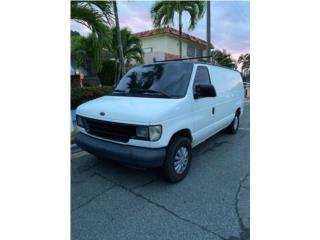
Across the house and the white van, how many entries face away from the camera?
0

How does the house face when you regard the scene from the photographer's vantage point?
facing the viewer and to the right of the viewer

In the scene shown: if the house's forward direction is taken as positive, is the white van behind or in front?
in front

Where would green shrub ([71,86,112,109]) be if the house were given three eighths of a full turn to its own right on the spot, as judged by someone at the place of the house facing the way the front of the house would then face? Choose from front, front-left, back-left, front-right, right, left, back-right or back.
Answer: left

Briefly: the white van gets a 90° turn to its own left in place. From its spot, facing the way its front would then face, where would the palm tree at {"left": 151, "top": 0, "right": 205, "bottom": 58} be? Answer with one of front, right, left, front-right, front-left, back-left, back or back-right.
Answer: back-left

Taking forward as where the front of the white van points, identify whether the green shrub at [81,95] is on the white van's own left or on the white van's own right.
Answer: on the white van's own right

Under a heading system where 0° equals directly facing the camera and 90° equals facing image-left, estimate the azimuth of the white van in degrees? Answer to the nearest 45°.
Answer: approximately 45°

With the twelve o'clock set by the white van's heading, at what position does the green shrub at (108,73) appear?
The green shrub is roughly at 4 o'clock from the white van.

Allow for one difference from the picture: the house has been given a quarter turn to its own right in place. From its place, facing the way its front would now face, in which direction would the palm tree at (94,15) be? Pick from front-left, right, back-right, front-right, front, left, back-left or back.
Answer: front-left
